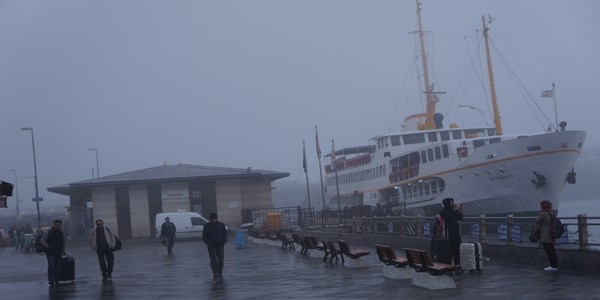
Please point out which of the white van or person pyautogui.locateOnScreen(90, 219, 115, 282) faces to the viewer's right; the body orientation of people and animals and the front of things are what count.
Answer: the white van

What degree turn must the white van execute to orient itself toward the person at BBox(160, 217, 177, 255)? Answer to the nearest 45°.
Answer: approximately 90° to its right

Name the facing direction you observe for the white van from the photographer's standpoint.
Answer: facing to the right of the viewer

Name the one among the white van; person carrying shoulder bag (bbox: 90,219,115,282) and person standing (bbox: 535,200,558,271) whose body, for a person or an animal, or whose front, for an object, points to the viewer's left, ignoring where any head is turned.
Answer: the person standing

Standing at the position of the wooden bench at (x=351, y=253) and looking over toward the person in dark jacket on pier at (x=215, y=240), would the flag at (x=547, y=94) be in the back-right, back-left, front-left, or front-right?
back-right

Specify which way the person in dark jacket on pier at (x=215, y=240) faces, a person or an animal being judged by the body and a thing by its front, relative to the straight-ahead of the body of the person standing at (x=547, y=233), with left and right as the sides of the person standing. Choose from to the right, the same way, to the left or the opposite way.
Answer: to the left

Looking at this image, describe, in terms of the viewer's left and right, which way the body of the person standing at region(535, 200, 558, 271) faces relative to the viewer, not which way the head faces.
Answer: facing to the left of the viewer
